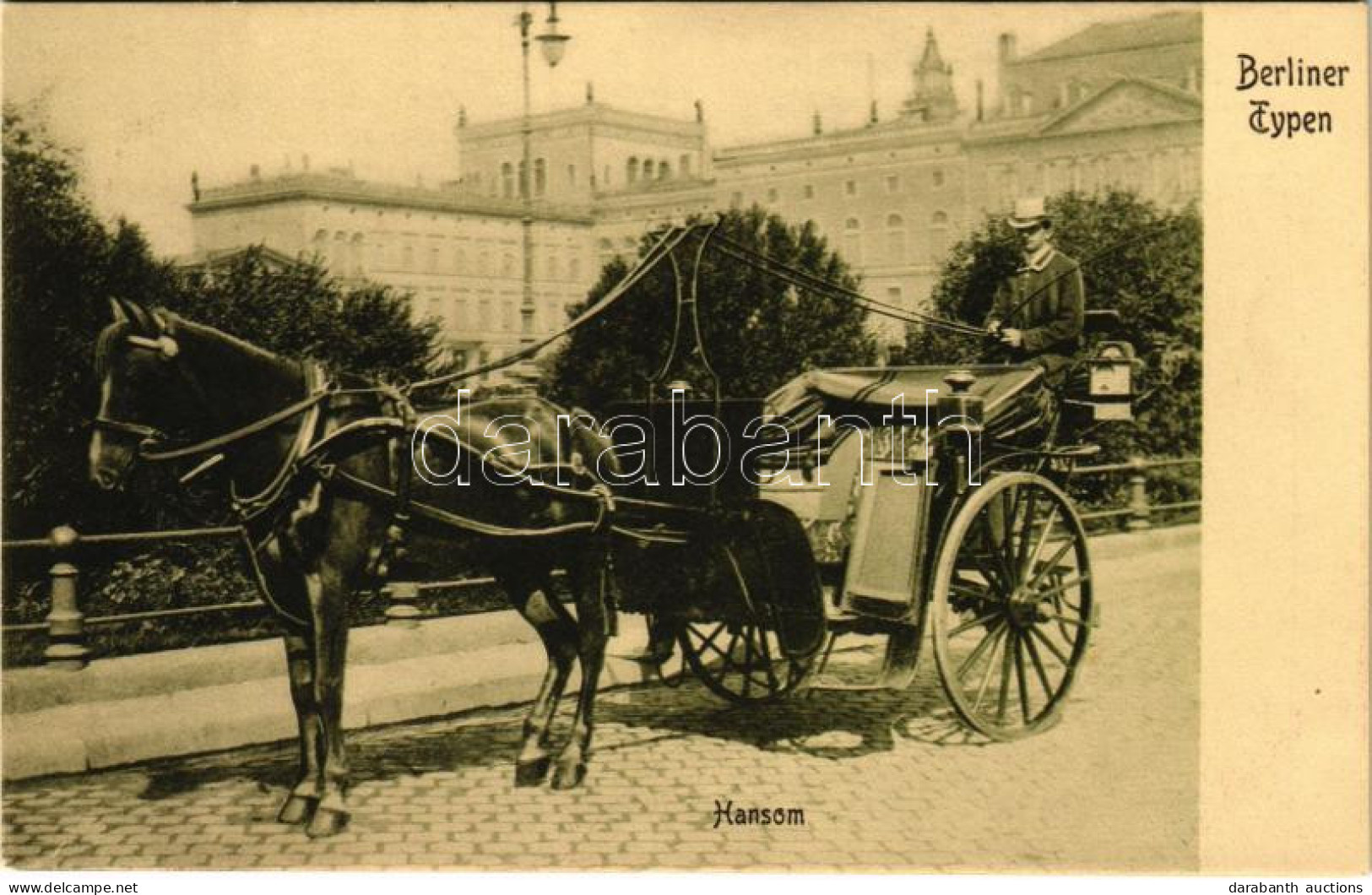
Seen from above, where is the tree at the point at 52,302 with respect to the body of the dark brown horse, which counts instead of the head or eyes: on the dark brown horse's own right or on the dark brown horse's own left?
on the dark brown horse's own right

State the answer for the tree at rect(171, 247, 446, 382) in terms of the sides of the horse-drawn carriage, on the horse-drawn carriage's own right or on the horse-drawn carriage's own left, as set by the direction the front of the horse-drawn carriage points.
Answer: on the horse-drawn carriage's own right

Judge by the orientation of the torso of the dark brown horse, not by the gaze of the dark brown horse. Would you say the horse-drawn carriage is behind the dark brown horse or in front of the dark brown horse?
behind

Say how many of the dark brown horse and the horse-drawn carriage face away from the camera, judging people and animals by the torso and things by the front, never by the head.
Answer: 0

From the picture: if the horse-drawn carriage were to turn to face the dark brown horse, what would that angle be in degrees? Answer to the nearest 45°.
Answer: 0° — it already faces it

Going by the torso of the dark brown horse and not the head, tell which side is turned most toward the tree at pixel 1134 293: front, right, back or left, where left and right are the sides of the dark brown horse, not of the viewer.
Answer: back

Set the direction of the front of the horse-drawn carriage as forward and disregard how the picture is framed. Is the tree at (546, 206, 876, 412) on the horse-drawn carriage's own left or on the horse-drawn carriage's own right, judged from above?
on the horse-drawn carriage's own right

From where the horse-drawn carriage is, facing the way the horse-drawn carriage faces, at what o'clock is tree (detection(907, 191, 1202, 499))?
The tree is roughly at 5 o'clock from the horse-drawn carriage.

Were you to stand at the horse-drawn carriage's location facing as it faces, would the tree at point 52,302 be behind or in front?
in front

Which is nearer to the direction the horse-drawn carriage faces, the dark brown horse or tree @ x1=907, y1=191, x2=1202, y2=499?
the dark brown horse

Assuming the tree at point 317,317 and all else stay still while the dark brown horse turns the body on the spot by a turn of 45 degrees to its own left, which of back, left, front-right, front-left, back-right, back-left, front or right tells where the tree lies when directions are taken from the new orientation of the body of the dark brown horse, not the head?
back

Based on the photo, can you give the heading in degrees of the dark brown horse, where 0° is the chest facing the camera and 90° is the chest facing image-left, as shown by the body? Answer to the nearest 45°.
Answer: approximately 45°
